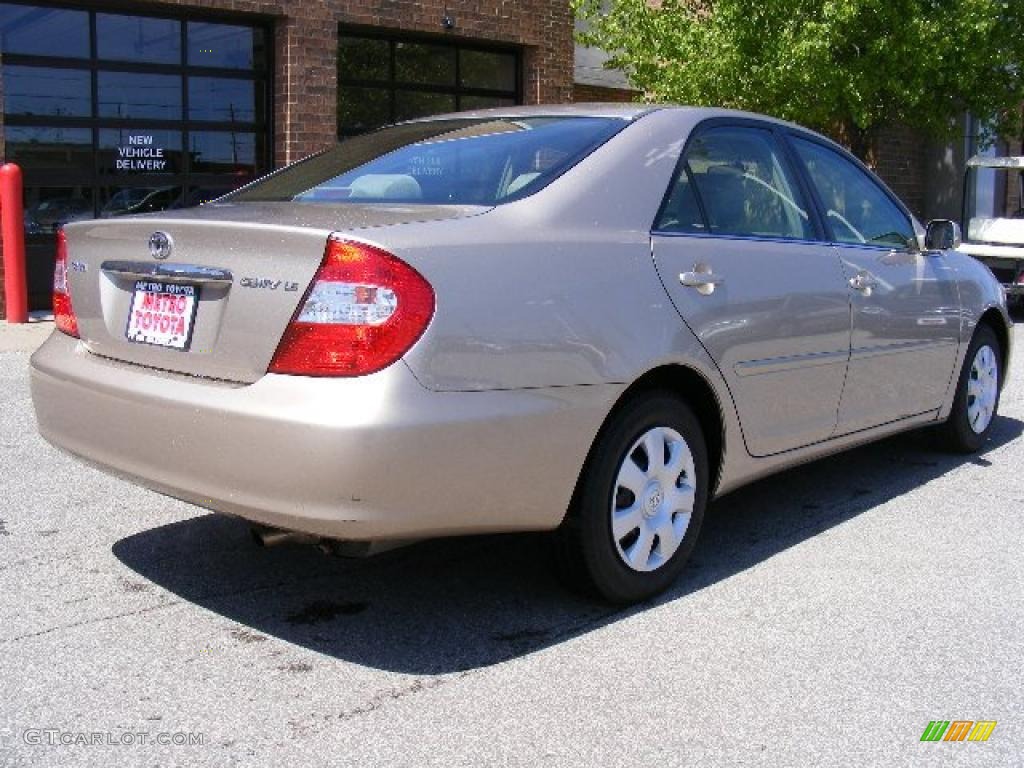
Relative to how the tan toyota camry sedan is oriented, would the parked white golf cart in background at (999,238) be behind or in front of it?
in front

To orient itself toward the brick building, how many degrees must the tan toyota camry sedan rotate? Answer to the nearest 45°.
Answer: approximately 45° to its left

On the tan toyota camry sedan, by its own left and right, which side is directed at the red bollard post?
left

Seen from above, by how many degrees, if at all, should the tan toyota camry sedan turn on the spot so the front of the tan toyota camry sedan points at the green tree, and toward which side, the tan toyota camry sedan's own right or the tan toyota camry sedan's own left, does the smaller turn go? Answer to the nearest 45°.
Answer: approximately 45° to the tan toyota camry sedan's own left

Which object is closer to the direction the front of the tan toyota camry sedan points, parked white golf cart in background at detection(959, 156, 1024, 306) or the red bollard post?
the parked white golf cart in background

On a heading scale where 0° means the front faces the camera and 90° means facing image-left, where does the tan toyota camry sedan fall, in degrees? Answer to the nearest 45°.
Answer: approximately 225°
